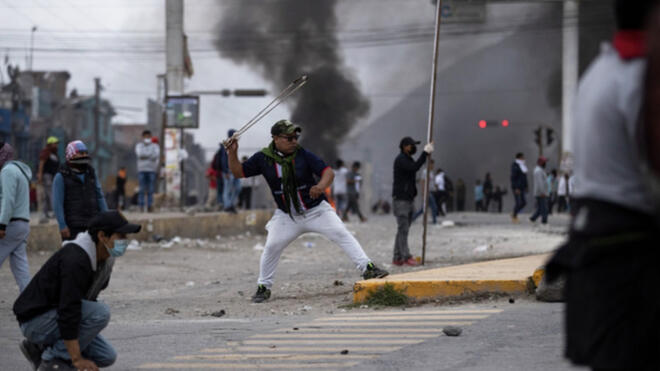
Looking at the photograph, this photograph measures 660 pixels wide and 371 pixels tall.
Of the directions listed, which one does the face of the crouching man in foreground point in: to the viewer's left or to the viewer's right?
to the viewer's right

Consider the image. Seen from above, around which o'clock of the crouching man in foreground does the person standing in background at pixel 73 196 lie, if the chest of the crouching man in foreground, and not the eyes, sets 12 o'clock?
The person standing in background is roughly at 9 o'clock from the crouching man in foreground.

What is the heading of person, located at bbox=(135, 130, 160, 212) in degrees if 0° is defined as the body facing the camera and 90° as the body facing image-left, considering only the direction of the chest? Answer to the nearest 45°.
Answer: approximately 0°

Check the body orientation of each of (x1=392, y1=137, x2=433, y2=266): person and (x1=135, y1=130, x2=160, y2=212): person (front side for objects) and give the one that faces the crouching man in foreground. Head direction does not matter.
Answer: (x1=135, y1=130, x2=160, y2=212): person

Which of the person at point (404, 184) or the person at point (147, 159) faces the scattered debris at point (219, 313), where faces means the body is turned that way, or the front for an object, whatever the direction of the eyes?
the person at point (147, 159)

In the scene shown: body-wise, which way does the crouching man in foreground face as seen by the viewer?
to the viewer's right

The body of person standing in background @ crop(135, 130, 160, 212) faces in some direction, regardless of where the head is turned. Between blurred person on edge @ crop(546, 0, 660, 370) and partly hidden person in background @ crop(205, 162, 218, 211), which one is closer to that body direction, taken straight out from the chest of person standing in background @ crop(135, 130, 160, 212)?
the blurred person on edge

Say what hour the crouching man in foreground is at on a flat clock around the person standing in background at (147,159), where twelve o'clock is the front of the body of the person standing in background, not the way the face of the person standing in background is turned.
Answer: The crouching man in foreground is roughly at 12 o'clock from the person standing in background.

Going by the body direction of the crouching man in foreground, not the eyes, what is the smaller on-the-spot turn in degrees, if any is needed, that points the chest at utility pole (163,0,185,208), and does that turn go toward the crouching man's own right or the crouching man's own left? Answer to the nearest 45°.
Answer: approximately 90° to the crouching man's own left

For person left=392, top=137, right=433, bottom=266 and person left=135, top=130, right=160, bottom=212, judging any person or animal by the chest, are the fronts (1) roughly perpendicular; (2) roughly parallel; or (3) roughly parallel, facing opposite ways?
roughly perpendicular

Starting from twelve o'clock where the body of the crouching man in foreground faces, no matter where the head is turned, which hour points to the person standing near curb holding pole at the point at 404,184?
The person standing near curb holding pole is roughly at 10 o'clock from the crouching man in foreground.
